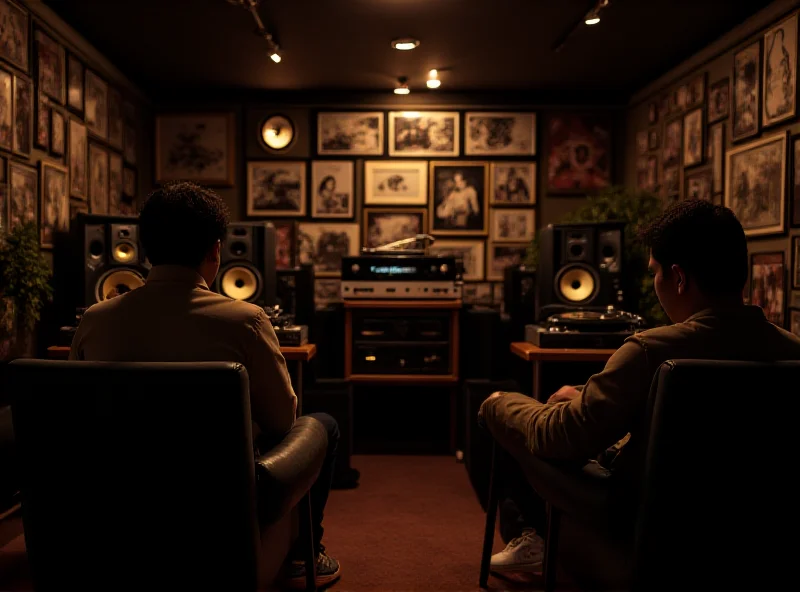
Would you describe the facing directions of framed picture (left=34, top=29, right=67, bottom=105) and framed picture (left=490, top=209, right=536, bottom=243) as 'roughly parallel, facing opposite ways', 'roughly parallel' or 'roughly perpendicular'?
roughly perpendicular

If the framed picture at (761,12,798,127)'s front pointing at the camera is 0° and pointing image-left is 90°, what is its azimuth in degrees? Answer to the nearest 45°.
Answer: approximately 45°

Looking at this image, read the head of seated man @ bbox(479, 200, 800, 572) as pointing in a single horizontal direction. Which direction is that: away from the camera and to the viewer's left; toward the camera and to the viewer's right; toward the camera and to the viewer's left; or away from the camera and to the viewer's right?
away from the camera and to the viewer's left

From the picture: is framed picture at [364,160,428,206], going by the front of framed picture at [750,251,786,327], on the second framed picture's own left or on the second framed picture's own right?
on the second framed picture's own right

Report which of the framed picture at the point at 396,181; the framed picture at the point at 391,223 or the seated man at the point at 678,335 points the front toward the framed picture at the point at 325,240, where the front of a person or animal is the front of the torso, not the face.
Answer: the seated man

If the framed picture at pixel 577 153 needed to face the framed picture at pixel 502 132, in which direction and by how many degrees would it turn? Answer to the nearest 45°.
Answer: approximately 90° to its right

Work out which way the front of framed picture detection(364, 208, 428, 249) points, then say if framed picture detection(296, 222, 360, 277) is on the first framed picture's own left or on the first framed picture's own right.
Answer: on the first framed picture's own right

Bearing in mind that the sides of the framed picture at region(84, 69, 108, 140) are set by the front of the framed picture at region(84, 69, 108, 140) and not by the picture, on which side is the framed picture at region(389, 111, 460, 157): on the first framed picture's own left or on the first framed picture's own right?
on the first framed picture's own left

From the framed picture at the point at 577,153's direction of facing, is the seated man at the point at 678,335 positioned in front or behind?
in front

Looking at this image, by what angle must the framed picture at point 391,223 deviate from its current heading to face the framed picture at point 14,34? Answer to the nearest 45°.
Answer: approximately 45° to its right

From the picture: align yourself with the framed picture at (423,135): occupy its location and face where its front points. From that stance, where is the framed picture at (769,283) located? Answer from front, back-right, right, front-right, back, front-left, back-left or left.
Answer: front-left
